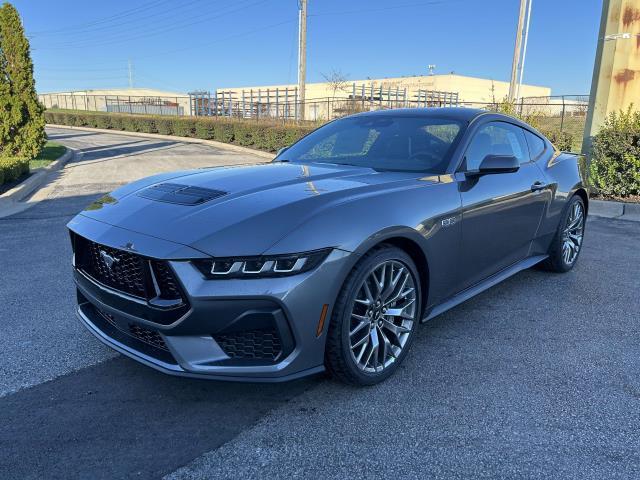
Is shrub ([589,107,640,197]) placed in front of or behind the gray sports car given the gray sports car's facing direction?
behind

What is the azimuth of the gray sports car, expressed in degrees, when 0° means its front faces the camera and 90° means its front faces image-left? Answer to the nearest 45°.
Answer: approximately 45°

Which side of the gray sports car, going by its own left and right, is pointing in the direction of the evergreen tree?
right

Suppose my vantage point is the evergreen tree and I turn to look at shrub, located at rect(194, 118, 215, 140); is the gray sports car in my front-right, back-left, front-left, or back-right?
back-right

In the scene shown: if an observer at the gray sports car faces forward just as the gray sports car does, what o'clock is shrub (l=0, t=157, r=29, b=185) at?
The shrub is roughly at 3 o'clock from the gray sports car.

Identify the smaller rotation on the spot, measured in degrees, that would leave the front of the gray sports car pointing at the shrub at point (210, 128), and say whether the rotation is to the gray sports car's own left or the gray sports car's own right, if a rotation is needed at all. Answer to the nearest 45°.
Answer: approximately 135° to the gray sports car's own right

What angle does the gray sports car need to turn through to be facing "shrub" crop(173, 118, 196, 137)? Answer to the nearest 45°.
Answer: approximately 135° to its right

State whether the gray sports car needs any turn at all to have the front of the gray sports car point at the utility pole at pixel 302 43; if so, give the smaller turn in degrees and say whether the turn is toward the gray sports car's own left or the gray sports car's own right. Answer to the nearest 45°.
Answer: approximately 135° to the gray sports car's own right

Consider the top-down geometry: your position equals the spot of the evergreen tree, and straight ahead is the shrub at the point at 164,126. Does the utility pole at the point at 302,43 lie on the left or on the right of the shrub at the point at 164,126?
right

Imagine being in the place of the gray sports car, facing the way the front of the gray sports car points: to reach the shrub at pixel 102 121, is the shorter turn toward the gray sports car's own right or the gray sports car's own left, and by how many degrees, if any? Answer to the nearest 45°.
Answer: approximately 90° to the gray sports car's own right

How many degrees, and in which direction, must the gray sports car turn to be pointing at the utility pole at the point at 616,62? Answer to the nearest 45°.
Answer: approximately 180°
